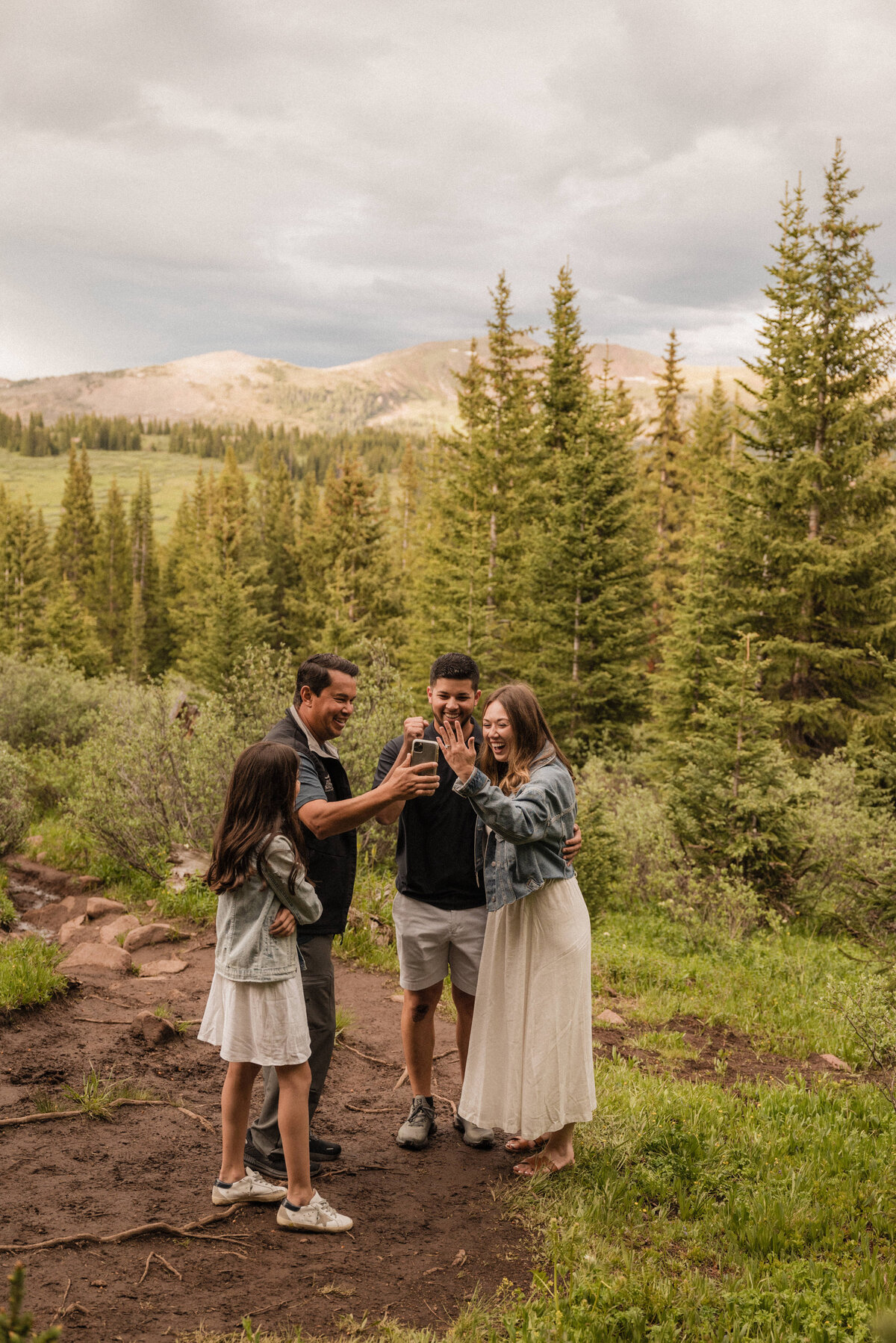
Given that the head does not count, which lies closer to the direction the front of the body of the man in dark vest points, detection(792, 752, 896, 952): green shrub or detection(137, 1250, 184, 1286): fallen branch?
the green shrub

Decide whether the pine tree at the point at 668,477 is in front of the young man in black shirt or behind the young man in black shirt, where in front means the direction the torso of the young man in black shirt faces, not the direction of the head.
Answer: behind

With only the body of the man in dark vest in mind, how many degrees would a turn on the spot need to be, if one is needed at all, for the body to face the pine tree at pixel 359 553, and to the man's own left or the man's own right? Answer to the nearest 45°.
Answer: approximately 90° to the man's own left

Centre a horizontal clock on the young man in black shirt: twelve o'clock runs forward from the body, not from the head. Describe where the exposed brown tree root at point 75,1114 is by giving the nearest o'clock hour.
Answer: The exposed brown tree root is roughly at 3 o'clock from the young man in black shirt.

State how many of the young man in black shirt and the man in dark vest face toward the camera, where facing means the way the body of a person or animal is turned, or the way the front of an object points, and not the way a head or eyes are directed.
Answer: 1

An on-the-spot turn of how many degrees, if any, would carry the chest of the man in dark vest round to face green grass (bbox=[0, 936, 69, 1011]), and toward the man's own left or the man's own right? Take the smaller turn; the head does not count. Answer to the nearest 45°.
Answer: approximately 135° to the man's own left

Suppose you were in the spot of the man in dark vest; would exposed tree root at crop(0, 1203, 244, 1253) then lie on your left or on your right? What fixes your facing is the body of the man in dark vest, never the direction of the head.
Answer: on your right

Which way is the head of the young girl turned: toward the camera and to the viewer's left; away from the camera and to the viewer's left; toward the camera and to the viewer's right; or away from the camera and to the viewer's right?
away from the camera and to the viewer's right

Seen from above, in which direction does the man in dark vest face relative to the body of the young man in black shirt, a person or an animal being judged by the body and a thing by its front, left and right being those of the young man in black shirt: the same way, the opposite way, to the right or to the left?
to the left

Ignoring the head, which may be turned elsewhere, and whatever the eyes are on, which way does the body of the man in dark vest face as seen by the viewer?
to the viewer's right

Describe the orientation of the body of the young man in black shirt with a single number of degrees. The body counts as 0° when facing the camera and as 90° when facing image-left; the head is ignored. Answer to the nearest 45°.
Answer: approximately 0°
